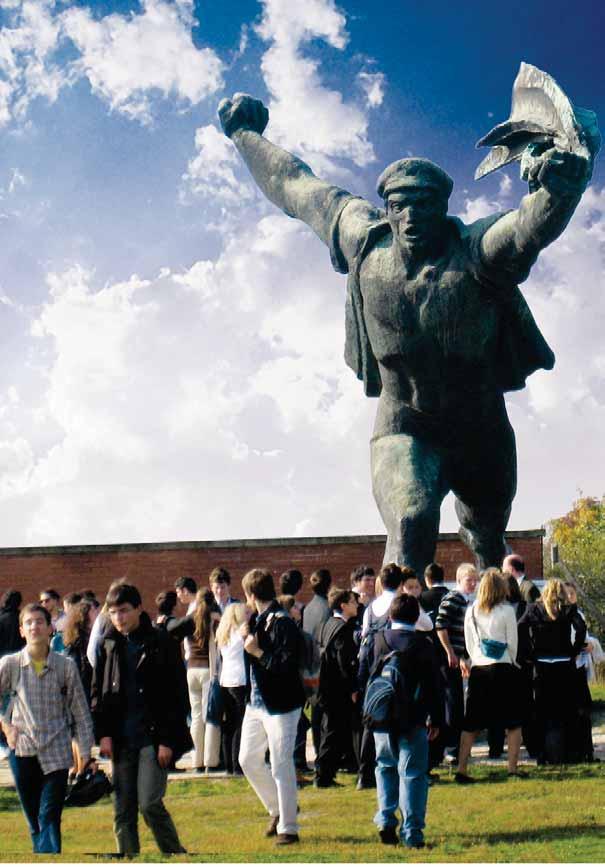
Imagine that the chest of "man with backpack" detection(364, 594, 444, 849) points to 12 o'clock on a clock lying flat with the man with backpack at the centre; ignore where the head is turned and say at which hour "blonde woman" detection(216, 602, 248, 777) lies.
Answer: The blonde woman is roughly at 11 o'clock from the man with backpack.

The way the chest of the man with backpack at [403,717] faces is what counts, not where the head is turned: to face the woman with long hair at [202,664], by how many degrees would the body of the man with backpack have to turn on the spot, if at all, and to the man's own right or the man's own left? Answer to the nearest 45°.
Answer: approximately 45° to the man's own left

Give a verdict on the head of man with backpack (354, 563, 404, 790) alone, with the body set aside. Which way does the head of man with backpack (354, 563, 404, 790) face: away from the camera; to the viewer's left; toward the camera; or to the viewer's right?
away from the camera

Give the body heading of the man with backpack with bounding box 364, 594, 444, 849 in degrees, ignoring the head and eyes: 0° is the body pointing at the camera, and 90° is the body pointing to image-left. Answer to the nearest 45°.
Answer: approximately 180°

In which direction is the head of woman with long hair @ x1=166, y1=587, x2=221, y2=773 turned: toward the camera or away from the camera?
away from the camera

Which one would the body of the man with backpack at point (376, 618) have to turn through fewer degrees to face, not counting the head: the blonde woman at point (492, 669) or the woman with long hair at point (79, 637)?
the blonde woman

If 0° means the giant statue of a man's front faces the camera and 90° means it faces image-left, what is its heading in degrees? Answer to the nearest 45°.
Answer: approximately 0°

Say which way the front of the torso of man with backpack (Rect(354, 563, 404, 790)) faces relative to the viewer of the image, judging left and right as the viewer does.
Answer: facing away from the viewer and to the right of the viewer
